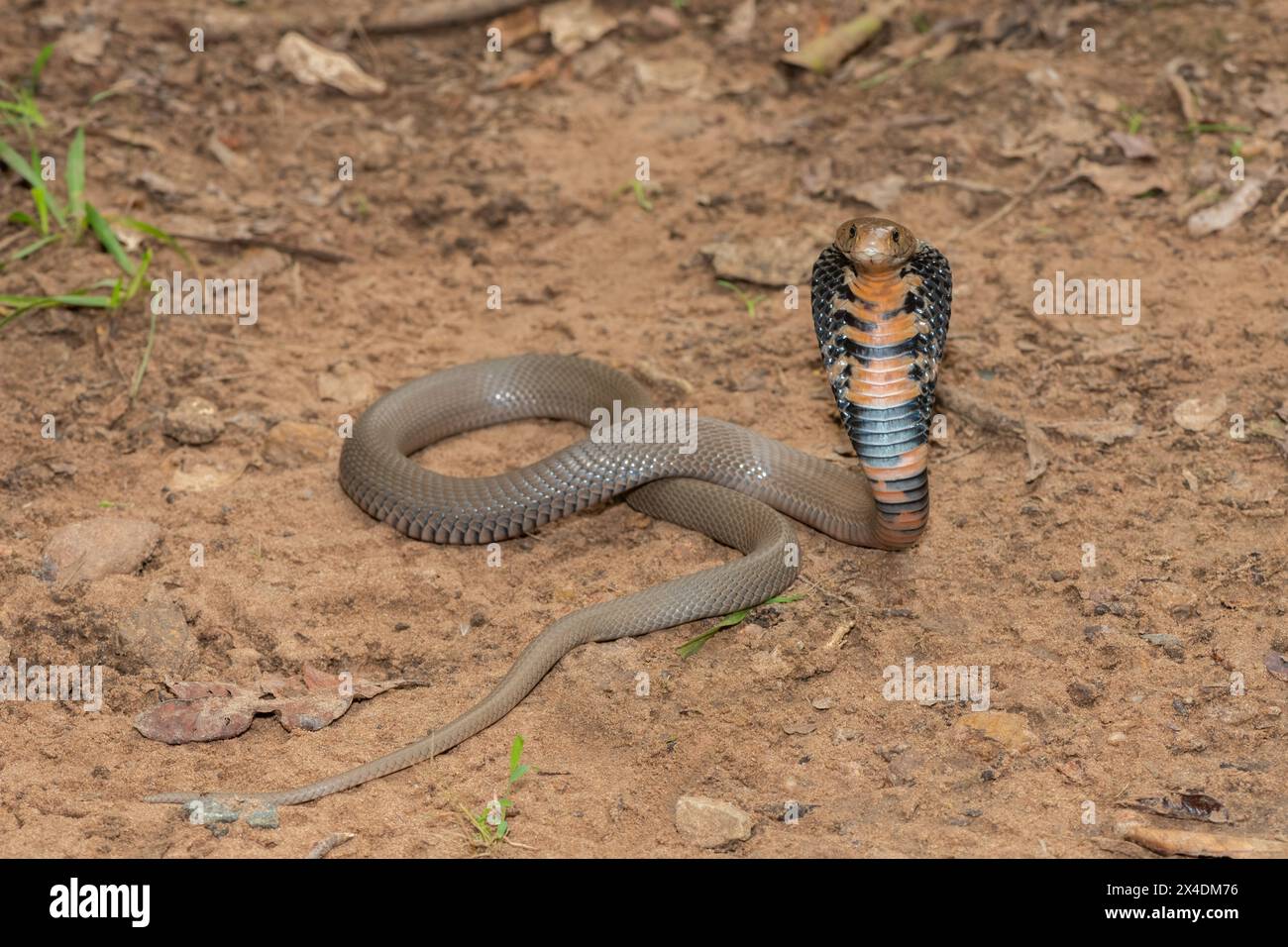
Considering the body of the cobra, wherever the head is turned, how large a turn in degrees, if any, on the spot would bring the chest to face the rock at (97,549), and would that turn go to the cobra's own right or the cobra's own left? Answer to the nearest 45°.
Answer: approximately 90° to the cobra's own right

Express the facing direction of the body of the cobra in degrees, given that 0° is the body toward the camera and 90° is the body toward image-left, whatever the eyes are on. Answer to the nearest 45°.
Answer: approximately 0°

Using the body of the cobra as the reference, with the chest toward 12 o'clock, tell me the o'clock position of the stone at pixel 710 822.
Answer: The stone is roughly at 12 o'clock from the cobra.

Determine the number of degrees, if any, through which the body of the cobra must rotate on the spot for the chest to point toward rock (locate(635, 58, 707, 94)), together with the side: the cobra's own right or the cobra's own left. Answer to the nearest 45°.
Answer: approximately 180°

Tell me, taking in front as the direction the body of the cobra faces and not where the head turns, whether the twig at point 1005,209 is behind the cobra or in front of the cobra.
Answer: behind

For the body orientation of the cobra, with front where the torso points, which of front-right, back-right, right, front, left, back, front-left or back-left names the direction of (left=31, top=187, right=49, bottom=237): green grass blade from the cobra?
back-right

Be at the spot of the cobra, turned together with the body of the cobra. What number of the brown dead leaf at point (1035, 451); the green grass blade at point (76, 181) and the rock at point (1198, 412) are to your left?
2

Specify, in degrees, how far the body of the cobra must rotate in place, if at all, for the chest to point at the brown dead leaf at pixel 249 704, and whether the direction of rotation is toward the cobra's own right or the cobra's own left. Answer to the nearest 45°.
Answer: approximately 45° to the cobra's own right

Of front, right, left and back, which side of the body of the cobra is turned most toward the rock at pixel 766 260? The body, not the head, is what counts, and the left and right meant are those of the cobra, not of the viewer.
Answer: back

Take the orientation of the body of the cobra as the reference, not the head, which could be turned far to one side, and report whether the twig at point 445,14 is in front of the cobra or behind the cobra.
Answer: behind

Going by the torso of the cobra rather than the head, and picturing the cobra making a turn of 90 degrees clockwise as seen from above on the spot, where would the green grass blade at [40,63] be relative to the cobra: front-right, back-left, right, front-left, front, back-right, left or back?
front-right

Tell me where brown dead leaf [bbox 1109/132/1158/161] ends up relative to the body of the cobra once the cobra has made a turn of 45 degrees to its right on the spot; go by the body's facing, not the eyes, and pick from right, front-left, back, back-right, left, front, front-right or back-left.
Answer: back
